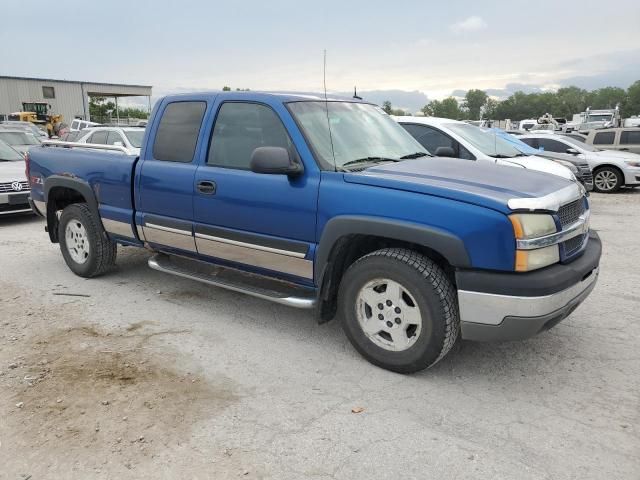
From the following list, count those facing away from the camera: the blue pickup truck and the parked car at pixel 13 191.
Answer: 0

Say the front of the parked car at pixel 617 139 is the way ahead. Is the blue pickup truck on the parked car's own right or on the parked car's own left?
on the parked car's own right

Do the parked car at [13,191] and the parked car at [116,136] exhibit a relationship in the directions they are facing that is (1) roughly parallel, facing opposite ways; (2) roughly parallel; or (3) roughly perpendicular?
roughly parallel

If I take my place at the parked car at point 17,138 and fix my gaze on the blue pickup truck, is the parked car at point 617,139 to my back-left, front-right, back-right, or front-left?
front-left

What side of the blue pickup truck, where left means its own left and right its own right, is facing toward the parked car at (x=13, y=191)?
back

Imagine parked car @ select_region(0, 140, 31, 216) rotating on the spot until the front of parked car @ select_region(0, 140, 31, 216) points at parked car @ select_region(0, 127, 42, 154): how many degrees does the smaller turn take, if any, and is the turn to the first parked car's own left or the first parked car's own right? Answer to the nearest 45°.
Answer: approximately 135° to the first parked car's own left

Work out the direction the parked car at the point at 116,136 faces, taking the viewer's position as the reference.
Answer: facing the viewer and to the right of the viewer

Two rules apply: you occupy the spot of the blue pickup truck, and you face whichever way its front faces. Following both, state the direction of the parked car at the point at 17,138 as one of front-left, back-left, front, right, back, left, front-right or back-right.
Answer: back
